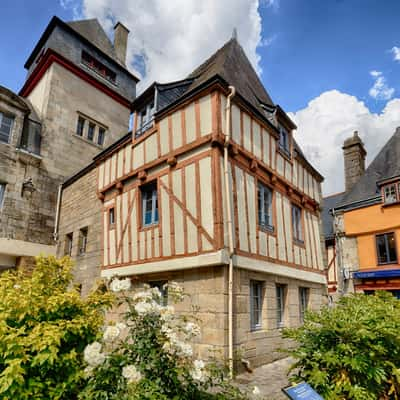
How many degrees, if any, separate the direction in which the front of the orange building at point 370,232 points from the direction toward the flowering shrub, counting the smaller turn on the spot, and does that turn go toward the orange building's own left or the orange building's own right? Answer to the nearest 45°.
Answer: approximately 45° to the orange building's own left

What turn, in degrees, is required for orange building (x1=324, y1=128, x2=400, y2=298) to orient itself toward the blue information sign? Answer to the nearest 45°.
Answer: approximately 45° to its left

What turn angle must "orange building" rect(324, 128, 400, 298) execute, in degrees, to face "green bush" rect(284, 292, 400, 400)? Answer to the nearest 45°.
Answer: approximately 45° to its left

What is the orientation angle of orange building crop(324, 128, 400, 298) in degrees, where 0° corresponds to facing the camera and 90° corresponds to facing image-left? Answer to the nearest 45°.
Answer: approximately 45°
